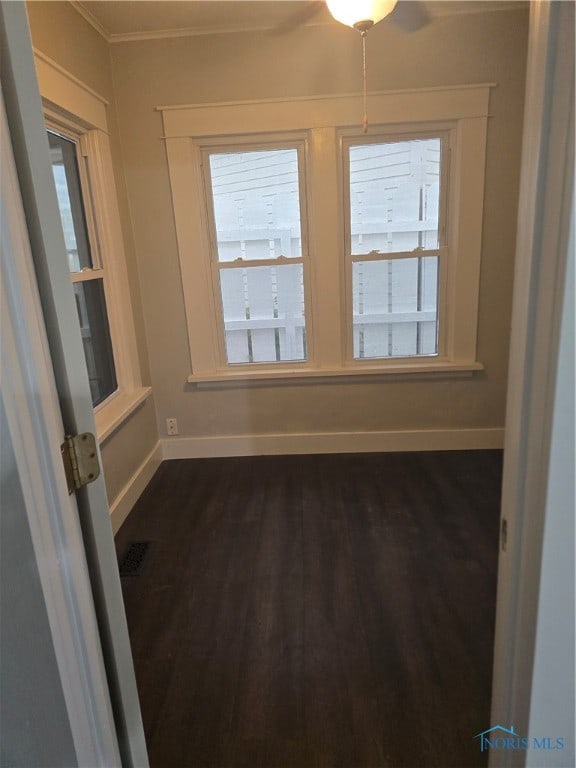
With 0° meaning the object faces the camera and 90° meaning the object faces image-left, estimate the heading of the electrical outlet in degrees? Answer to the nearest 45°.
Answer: approximately 0°

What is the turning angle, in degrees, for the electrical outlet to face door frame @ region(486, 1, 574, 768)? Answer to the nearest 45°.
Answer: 0° — it already faces it

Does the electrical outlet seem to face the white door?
yes
